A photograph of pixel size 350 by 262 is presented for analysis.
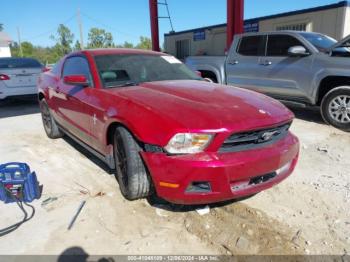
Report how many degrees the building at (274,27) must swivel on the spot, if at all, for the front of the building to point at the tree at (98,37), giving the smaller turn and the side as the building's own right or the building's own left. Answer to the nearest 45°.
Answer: approximately 90° to the building's own right

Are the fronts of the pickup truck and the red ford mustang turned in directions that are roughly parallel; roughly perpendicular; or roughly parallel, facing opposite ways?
roughly parallel

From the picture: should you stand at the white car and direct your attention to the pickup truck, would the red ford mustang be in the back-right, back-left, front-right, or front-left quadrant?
front-right

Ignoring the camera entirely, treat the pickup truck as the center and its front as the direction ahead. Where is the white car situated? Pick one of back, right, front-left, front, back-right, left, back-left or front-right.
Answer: back-right

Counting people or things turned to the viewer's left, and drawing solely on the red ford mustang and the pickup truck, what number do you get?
0

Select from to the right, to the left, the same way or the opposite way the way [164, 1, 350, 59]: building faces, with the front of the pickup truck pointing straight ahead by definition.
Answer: to the right

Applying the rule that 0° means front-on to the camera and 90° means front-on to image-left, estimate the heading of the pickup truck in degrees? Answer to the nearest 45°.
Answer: approximately 315°

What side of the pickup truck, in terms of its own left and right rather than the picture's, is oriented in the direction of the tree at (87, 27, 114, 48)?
back

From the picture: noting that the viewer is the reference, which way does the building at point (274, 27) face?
facing the viewer and to the left of the viewer

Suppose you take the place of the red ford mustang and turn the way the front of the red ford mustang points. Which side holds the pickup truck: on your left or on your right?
on your left

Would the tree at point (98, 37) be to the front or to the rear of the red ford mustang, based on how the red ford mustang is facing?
to the rear

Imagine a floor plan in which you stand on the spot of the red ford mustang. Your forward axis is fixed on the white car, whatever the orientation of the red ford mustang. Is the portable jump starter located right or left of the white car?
left
